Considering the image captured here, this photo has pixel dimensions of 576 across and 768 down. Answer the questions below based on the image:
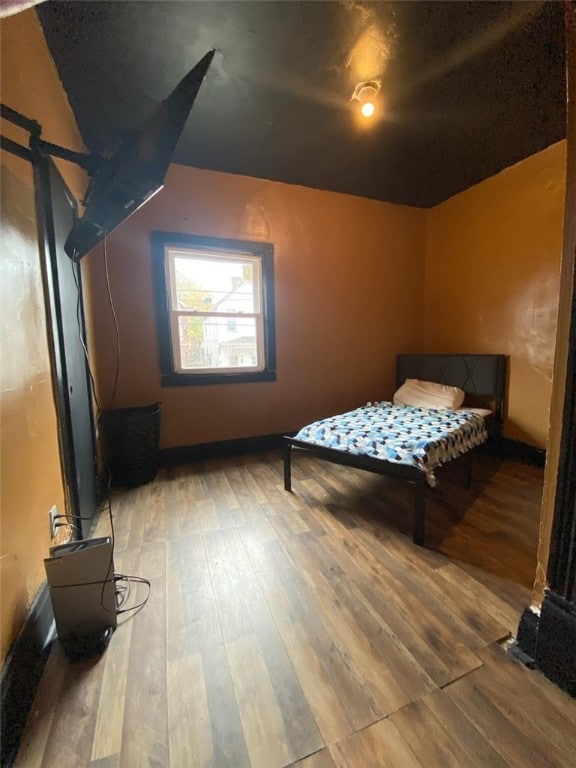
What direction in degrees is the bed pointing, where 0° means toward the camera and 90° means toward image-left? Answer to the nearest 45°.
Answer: approximately 45°

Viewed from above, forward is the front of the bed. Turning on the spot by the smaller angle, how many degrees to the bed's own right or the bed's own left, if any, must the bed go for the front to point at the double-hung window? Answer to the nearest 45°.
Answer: approximately 45° to the bed's own right

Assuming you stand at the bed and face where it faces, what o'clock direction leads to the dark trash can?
The dark trash can is roughly at 1 o'clock from the bed.
